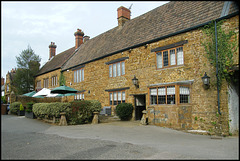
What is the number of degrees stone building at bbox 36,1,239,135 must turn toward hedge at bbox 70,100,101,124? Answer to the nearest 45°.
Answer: approximately 45° to its right

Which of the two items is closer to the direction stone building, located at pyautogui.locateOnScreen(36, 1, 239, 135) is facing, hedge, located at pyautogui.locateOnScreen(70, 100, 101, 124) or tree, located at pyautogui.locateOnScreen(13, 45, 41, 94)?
the hedge

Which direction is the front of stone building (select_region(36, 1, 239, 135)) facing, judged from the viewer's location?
facing the viewer and to the left of the viewer

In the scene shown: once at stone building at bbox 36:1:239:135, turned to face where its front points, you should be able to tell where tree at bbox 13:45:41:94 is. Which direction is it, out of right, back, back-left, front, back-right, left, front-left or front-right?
right

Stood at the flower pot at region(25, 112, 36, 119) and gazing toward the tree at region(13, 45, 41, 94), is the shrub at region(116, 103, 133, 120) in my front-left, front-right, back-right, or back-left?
back-right

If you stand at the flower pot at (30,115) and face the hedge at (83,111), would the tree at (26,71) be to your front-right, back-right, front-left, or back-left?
back-left

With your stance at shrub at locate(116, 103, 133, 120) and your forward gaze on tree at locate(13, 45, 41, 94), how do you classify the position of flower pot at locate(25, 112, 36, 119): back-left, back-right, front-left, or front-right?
front-left

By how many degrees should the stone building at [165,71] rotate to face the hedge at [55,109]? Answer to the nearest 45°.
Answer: approximately 45° to its right
